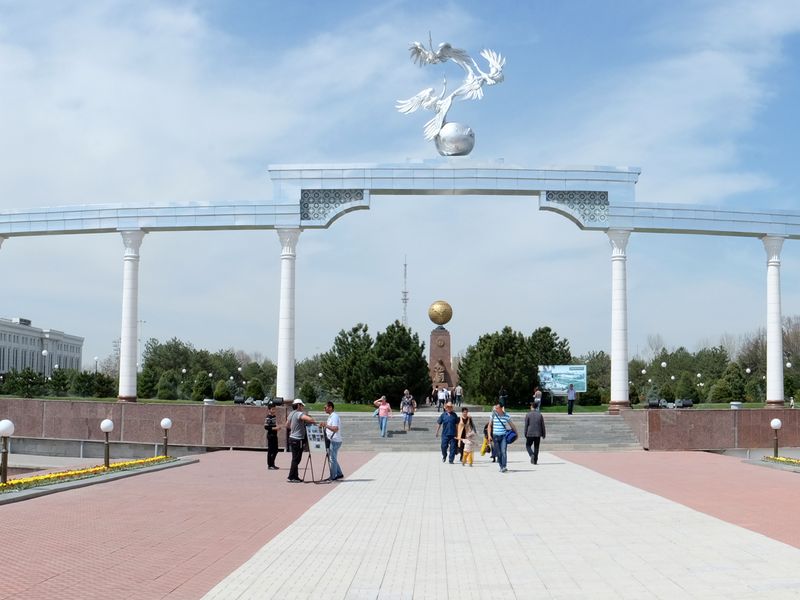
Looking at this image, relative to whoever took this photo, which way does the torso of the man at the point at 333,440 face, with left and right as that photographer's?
facing to the left of the viewer

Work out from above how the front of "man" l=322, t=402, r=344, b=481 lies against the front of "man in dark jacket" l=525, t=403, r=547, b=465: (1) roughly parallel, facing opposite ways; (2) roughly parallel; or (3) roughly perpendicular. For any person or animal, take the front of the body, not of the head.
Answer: roughly perpendicular

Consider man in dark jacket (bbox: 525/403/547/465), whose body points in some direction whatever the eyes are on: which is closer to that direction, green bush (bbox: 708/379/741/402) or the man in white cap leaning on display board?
the green bush

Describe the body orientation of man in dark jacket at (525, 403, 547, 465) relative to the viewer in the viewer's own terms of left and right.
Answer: facing away from the viewer

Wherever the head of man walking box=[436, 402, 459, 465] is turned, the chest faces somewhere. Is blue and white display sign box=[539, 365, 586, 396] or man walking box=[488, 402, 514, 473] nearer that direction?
the man walking

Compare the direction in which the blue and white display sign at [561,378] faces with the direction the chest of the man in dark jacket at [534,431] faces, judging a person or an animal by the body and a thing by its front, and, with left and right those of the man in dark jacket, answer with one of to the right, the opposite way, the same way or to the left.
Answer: the opposite way

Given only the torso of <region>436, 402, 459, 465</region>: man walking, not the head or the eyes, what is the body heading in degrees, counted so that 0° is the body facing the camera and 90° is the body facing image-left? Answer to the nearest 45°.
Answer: approximately 0°

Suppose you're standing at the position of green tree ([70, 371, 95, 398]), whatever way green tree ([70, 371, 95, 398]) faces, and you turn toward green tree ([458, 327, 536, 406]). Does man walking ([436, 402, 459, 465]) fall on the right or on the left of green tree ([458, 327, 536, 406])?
right

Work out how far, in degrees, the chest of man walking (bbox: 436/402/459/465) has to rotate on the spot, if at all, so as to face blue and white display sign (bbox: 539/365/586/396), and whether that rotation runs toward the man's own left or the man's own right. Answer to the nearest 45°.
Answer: approximately 180°
